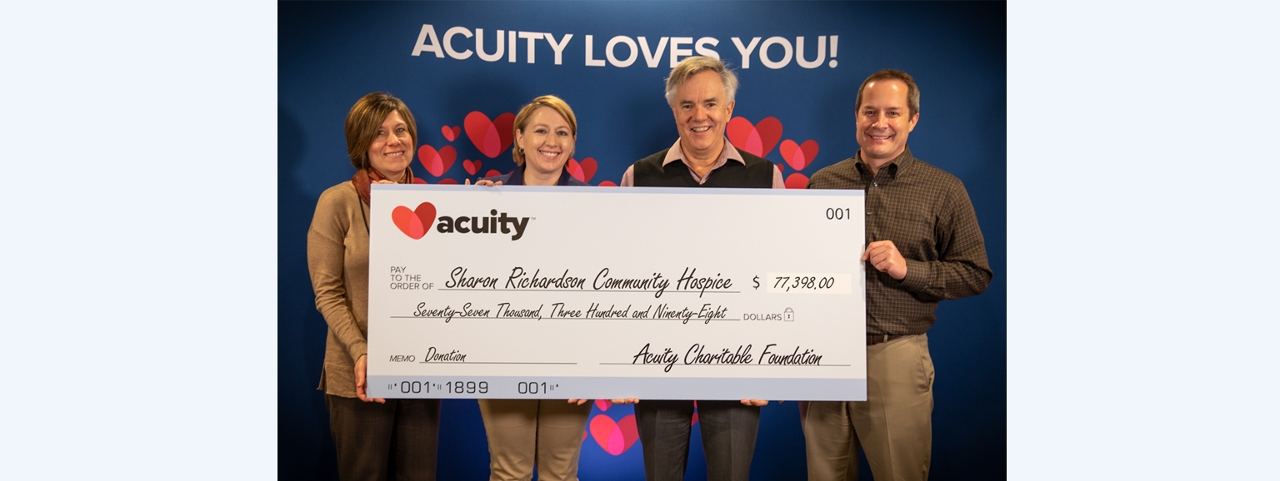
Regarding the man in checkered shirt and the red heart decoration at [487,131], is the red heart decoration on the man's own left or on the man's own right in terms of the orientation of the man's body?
on the man's own right

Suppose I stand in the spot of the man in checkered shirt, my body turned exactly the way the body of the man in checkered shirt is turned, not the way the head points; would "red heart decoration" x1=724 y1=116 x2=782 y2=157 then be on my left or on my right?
on my right

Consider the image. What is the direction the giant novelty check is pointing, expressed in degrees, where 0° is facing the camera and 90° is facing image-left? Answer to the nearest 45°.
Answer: approximately 0°

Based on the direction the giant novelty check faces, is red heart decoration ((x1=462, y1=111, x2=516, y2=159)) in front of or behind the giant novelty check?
behind

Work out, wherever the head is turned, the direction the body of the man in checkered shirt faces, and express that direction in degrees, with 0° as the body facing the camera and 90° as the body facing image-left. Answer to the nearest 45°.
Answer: approximately 45°
